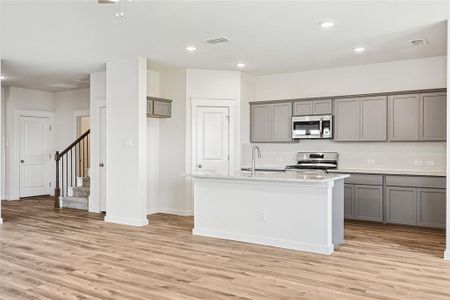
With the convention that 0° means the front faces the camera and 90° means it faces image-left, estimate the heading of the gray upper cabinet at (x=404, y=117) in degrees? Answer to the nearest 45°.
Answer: approximately 0°

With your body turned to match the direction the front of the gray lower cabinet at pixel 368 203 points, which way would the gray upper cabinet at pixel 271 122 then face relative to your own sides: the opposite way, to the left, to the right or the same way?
the same way

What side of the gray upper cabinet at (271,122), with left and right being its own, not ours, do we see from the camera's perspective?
front

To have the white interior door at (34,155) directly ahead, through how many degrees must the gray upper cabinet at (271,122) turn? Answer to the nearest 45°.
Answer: approximately 90° to its right

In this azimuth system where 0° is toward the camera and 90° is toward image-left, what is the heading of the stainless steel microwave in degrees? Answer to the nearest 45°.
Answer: approximately 0°

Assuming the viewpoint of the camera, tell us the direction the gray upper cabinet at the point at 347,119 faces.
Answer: facing the viewer

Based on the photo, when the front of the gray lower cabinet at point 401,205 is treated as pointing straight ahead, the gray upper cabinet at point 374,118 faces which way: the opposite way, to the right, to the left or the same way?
the same way

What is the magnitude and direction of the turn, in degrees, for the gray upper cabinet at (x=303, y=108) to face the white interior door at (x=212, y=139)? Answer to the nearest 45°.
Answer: approximately 90° to its right

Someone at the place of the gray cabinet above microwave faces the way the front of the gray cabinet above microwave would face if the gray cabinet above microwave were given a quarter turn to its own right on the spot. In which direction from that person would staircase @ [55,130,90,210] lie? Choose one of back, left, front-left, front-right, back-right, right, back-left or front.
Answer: front

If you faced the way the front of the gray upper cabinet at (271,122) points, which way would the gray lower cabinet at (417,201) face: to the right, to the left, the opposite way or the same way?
the same way

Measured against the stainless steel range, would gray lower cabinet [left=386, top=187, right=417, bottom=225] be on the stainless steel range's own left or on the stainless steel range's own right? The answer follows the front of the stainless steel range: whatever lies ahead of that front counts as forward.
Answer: on the stainless steel range's own left

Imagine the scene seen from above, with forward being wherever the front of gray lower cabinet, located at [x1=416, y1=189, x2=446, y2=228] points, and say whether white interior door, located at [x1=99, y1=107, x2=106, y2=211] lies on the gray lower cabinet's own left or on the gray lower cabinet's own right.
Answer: on the gray lower cabinet's own right

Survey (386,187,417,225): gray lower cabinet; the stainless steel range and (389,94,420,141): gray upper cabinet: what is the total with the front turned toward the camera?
3

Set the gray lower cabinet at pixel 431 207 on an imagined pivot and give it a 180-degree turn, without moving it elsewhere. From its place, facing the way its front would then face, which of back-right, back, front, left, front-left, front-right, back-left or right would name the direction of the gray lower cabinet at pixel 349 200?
left

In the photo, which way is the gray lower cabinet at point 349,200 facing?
toward the camera

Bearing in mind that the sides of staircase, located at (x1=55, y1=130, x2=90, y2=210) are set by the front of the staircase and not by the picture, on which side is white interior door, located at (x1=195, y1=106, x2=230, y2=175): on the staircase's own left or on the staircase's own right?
on the staircase's own left

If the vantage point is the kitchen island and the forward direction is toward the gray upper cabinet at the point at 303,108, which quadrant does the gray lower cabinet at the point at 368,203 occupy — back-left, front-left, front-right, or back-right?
front-right
